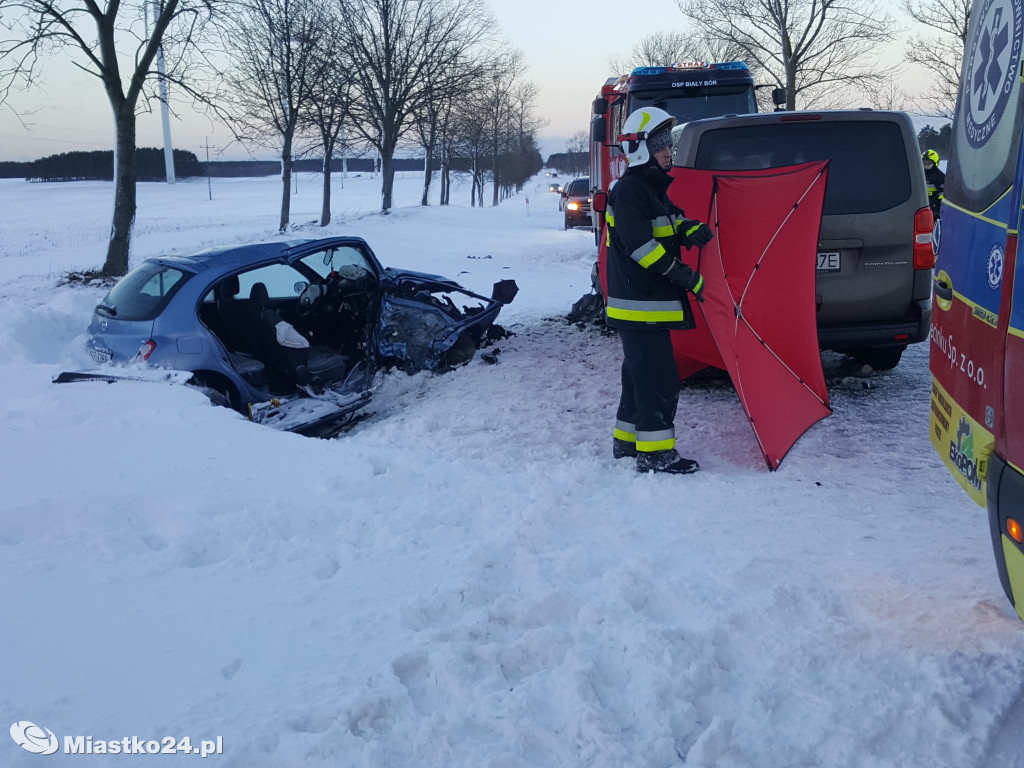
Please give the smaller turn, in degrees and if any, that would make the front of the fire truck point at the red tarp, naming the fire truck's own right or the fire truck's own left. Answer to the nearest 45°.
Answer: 0° — it already faces it

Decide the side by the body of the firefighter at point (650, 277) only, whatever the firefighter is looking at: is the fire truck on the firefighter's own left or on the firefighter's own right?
on the firefighter's own left

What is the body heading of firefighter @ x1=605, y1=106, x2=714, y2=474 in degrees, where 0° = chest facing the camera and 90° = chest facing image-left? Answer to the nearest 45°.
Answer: approximately 270°

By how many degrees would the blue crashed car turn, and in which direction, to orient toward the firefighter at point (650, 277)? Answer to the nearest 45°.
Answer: approximately 90° to its right

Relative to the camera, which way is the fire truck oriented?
toward the camera

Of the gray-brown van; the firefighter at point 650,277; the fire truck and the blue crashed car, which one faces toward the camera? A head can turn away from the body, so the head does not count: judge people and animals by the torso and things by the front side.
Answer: the fire truck

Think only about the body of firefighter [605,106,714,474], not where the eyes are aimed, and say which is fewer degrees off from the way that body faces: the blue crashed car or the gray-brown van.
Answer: the gray-brown van

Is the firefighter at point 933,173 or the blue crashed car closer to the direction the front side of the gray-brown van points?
the firefighter

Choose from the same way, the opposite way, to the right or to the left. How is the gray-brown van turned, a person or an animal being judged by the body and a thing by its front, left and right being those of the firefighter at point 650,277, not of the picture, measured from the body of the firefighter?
to the left

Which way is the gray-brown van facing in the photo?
away from the camera

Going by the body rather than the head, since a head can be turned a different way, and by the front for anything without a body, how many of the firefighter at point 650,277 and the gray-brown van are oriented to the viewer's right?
1

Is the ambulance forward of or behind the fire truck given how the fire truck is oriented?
forward

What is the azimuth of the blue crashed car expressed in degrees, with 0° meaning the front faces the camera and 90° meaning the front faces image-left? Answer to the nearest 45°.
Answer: approximately 225°

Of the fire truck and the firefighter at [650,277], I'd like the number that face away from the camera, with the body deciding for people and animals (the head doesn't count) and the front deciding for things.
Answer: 0

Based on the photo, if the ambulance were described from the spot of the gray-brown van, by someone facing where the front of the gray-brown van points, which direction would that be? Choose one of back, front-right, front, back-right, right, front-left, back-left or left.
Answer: back

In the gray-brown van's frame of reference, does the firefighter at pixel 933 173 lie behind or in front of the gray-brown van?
in front
